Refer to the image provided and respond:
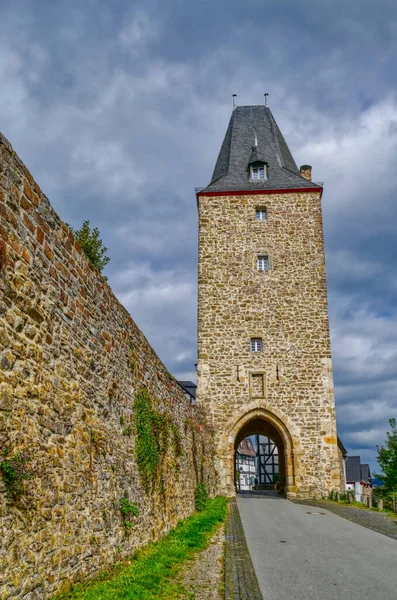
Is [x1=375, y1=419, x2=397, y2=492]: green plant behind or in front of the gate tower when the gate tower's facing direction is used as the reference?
behind

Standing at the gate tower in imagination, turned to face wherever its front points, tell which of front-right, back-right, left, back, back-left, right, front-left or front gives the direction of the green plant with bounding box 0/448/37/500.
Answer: front

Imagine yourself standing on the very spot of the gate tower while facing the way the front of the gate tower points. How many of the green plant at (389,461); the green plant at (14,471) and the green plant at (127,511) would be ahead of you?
2

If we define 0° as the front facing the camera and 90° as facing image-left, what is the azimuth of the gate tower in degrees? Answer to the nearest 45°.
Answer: approximately 0°

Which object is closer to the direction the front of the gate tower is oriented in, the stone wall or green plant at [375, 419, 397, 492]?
the stone wall

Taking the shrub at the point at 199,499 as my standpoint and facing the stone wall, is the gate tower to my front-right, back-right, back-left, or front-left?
back-left

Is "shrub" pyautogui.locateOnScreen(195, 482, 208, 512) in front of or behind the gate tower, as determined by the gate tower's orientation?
in front

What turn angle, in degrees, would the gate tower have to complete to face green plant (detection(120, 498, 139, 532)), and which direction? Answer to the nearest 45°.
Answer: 0° — it already faces it

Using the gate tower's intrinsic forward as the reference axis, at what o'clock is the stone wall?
The stone wall is roughly at 12 o'clock from the gate tower.
